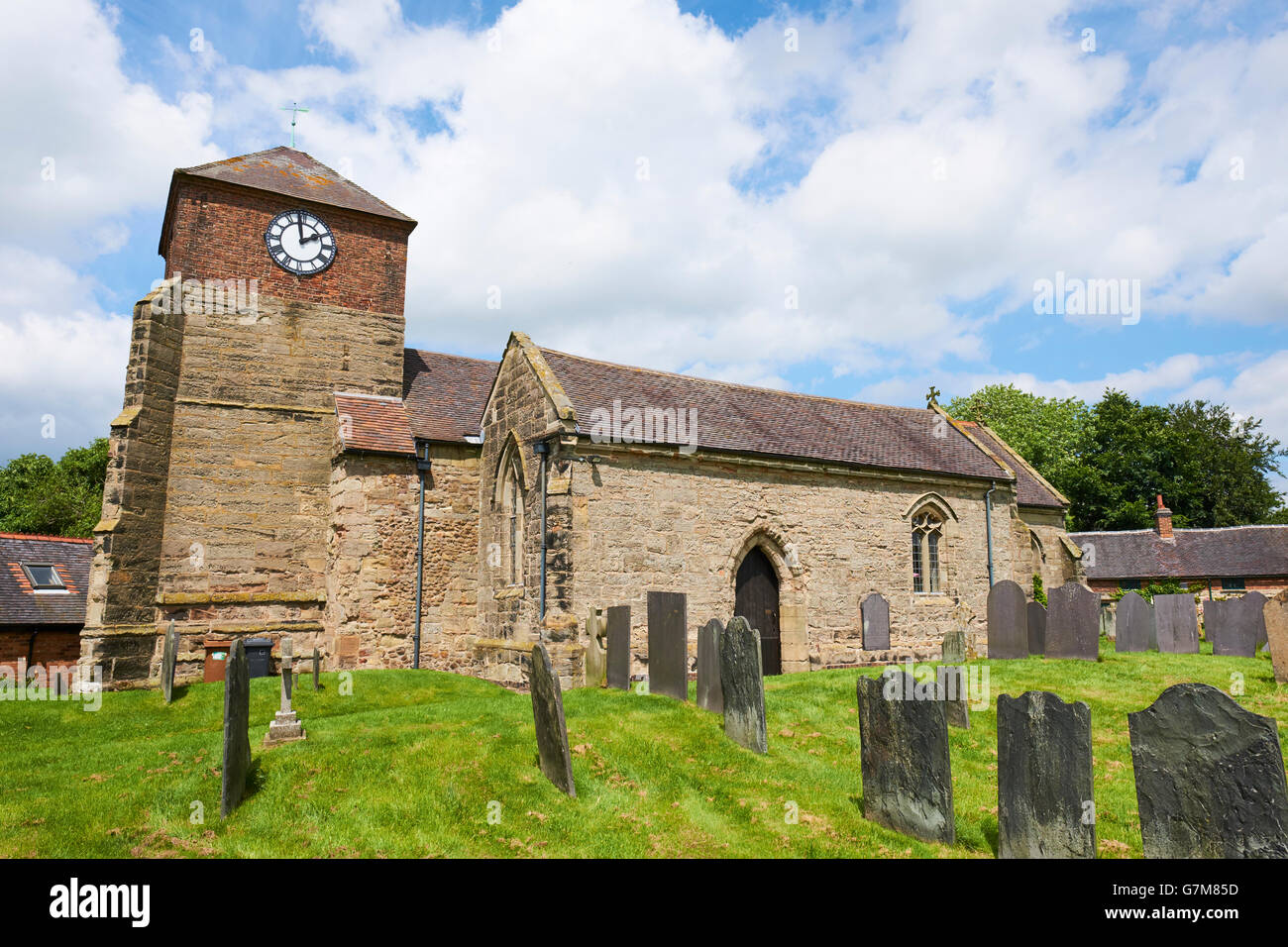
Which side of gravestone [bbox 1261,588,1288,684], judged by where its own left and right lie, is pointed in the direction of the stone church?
right
